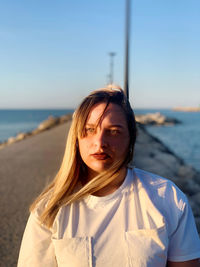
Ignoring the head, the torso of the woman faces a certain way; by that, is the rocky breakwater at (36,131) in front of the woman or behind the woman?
behind

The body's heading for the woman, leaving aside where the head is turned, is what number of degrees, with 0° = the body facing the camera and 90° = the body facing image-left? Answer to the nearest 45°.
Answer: approximately 0°
